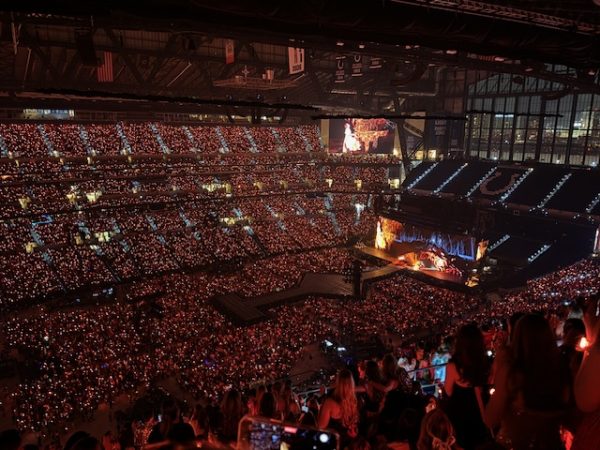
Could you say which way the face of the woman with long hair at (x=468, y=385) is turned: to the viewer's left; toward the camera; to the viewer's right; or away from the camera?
away from the camera

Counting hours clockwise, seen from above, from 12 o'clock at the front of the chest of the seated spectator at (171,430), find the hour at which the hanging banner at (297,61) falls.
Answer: The hanging banner is roughly at 1 o'clock from the seated spectator.

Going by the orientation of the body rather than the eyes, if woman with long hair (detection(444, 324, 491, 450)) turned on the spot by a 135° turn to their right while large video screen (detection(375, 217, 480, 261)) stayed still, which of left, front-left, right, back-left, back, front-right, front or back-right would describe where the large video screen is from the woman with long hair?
back-left

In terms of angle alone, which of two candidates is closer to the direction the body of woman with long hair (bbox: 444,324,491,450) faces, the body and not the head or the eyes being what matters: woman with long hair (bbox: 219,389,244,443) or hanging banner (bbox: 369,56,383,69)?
the hanging banner

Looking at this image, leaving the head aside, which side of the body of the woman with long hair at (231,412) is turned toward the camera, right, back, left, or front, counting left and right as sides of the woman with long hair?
back

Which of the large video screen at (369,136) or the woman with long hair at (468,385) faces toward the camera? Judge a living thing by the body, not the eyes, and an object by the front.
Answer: the large video screen

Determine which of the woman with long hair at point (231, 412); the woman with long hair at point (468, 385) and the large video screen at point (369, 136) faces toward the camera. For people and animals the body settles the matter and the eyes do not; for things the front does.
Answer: the large video screen

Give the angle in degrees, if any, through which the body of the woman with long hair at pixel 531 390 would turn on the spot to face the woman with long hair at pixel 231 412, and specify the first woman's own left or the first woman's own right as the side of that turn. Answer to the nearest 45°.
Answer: approximately 90° to the first woman's own left

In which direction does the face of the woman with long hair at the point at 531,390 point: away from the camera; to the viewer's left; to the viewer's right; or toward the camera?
away from the camera

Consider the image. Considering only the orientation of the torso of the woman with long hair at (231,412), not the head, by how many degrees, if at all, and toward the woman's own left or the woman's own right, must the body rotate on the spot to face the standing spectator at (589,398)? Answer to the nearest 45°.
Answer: approximately 135° to the woman's own right

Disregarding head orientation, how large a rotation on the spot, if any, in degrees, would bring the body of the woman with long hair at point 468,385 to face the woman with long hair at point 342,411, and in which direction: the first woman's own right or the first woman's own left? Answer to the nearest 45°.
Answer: approximately 90° to the first woman's own left

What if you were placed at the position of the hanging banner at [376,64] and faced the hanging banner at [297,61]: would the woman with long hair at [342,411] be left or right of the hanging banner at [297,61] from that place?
left

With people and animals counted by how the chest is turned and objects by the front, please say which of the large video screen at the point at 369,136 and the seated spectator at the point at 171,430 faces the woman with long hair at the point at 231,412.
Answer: the large video screen

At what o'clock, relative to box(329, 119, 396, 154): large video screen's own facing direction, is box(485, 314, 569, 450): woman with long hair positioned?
The woman with long hair is roughly at 12 o'clock from the large video screen.

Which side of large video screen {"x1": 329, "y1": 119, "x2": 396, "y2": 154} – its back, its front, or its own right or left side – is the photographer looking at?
front

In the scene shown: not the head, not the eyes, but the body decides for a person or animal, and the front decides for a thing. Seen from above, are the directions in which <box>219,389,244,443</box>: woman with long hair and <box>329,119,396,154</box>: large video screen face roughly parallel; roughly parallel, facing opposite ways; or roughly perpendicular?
roughly parallel, facing opposite ways

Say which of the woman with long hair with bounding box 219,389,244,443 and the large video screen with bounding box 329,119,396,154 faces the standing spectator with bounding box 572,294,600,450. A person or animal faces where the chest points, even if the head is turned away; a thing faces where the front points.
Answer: the large video screen

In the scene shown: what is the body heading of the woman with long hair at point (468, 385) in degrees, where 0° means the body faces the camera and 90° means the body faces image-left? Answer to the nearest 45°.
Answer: approximately 180°

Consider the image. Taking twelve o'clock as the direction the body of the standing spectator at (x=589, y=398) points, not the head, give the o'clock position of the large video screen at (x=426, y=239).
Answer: The large video screen is roughly at 1 o'clock from the standing spectator.

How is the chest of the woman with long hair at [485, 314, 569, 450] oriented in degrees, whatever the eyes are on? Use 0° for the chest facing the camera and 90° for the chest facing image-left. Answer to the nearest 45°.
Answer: approximately 180°

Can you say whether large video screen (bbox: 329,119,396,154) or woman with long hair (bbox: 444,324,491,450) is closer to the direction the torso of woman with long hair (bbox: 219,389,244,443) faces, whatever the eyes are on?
the large video screen

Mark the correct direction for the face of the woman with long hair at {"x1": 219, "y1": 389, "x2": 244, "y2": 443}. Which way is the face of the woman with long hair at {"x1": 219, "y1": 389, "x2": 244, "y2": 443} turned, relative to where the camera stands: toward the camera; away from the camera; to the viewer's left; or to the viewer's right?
away from the camera
